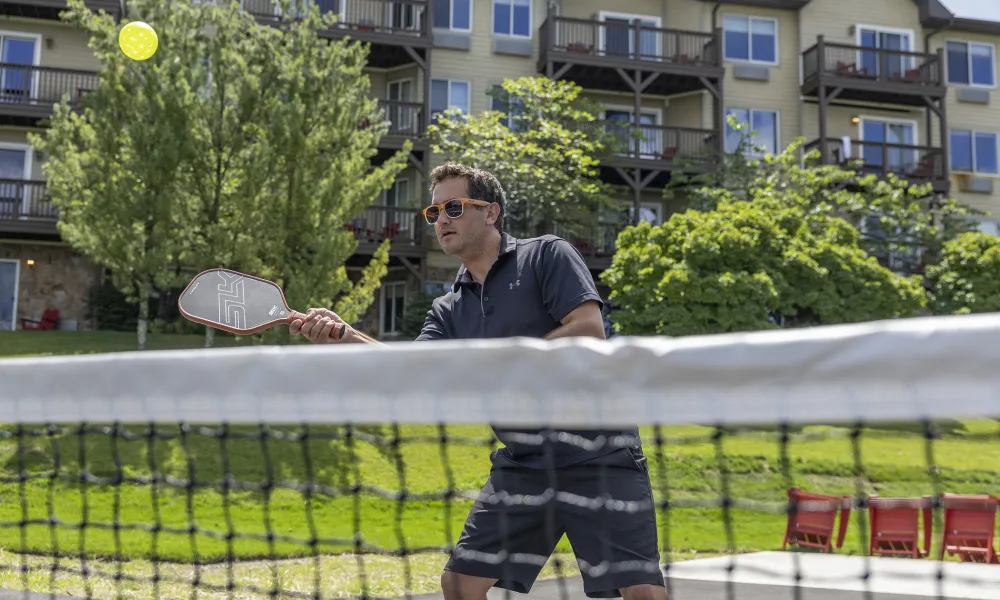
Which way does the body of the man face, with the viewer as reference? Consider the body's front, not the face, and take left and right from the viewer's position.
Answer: facing the viewer and to the left of the viewer

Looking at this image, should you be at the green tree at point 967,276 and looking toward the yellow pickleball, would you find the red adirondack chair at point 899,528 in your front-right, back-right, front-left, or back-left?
front-left

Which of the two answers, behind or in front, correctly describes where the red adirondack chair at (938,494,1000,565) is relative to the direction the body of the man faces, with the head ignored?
behind

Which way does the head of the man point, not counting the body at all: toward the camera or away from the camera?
toward the camera
